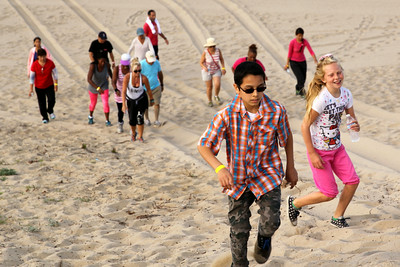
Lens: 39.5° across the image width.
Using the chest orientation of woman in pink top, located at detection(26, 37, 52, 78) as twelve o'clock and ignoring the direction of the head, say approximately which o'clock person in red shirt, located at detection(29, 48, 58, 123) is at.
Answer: The person in red shirt is roughly at 12 o'clock from the woman in pink top.

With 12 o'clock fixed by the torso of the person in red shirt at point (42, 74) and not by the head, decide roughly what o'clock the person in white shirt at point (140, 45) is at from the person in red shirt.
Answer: The person in white shirt is roughly at 8 o'clock from the person in red shirt.

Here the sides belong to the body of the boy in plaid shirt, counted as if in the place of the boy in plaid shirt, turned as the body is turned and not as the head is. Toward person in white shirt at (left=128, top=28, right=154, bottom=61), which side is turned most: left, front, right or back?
back

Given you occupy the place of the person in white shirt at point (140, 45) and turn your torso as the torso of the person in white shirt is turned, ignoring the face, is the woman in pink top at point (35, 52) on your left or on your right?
on your right

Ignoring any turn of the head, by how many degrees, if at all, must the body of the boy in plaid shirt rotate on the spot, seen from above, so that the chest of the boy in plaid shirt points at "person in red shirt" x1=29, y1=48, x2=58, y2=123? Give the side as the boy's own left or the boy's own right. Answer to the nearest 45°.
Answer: approximately 135° to the boy's own right
